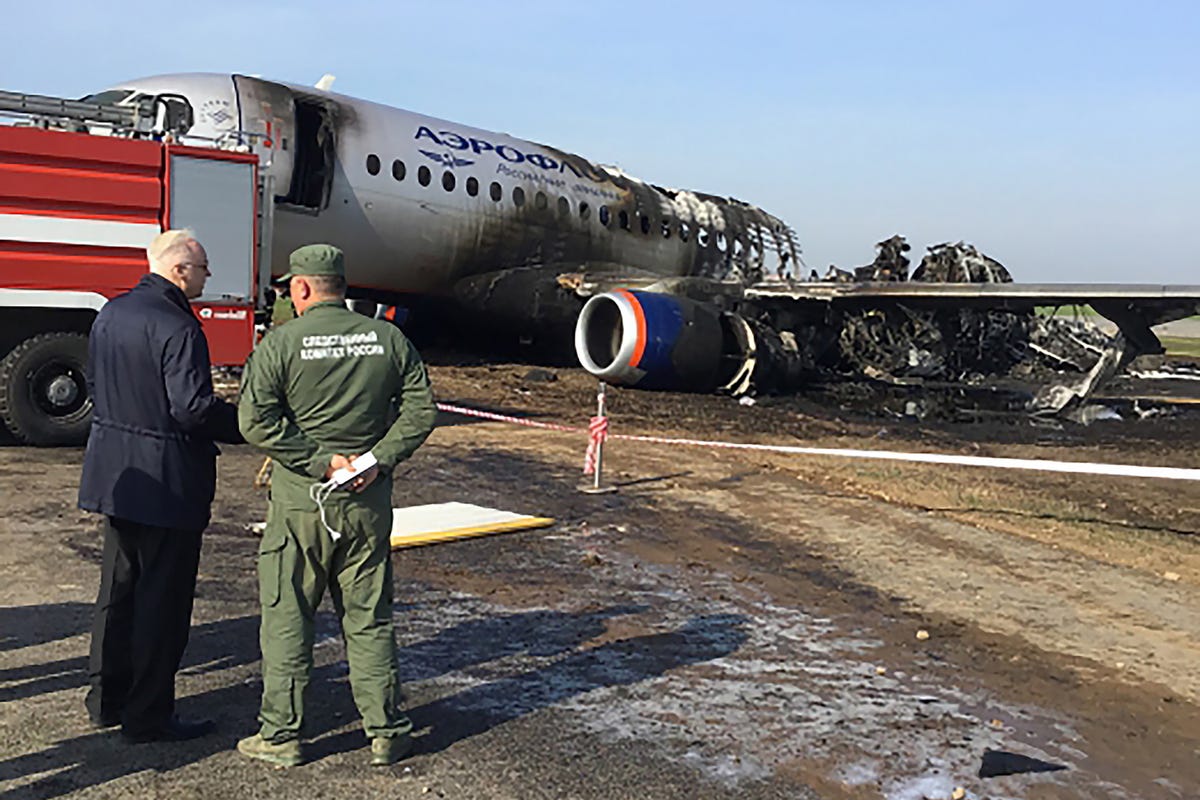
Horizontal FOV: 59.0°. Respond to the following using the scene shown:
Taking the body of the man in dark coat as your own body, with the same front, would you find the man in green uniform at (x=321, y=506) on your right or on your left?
on your right

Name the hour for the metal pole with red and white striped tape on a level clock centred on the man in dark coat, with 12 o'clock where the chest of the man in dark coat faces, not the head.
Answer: The metal pole with red and white striped tape is roughly at 12 o'clock from the man in dark coat.

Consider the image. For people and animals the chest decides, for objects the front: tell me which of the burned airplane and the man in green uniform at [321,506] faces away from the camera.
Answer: the man in green uniform

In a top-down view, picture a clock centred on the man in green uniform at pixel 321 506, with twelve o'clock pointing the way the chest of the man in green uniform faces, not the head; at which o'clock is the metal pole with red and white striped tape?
The metal pole with red and white striped tape is roughly at 1 o'clock from the man in green uniform.

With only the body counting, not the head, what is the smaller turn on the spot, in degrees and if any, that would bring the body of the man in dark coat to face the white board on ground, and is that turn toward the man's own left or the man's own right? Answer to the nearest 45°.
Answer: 0° — they already face it

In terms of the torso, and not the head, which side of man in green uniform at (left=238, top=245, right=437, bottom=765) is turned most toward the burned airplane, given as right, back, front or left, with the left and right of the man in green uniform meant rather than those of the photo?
front

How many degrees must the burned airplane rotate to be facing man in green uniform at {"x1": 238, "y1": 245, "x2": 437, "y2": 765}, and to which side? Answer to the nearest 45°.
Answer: approximately 45° to its left

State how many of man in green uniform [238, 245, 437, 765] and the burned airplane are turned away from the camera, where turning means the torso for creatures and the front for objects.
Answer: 1

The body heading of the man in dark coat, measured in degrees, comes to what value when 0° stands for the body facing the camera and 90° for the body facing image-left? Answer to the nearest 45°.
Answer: approximately 225°

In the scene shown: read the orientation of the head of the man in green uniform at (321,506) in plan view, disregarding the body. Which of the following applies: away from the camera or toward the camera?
away from the camera

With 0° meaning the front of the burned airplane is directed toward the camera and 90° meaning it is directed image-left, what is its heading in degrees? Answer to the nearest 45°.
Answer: approximately 45°

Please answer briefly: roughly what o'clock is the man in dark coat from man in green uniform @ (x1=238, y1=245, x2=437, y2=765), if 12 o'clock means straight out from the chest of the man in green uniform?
The man in dark coat is roughly at 10 o'clock from the man in green uniform.

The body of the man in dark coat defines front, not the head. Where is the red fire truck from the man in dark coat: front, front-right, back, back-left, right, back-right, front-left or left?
front-left

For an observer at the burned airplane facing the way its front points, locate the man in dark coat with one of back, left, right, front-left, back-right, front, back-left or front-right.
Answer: front-left

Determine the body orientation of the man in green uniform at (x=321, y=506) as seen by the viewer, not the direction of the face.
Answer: away from the camera
